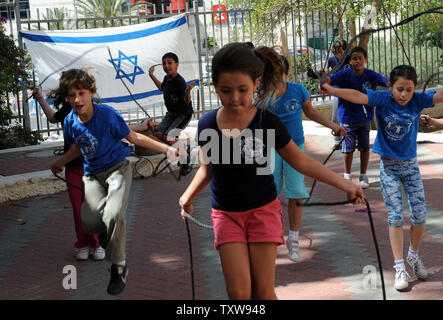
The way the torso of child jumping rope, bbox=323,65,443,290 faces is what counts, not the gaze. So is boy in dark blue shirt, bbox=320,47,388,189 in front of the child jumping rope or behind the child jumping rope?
behind

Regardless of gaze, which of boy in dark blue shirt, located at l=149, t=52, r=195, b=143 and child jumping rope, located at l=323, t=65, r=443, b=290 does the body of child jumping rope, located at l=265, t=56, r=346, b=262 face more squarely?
the child jumping rope

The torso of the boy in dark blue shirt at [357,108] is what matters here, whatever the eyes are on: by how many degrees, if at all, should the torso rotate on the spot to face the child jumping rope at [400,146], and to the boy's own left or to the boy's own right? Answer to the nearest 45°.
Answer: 0° — they already face them

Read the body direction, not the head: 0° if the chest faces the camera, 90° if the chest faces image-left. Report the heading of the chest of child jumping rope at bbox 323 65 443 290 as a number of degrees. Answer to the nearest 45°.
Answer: approximately 0°

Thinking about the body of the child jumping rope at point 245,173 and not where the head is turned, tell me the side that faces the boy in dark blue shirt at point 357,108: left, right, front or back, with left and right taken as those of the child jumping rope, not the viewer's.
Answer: back

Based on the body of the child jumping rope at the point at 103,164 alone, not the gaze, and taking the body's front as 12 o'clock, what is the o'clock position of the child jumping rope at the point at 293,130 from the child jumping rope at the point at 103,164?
the child jumping rope at the point at 293,130 is roughly at 7 o'clock from the child jumping rope at the point at 103,164.

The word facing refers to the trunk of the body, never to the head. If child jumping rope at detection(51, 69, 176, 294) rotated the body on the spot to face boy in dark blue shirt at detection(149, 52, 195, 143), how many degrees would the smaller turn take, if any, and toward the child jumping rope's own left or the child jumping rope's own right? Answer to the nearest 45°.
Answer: approximately 135° to the child jumping rope's own right

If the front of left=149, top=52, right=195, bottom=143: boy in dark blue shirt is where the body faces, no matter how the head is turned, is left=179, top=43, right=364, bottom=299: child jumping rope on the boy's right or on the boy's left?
on the boy's left

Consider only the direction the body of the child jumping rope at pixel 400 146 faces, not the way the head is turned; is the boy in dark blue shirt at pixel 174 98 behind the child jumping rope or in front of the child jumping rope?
behind

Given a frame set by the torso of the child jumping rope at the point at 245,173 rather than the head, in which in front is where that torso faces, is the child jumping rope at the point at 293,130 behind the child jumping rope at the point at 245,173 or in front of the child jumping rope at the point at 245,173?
behind

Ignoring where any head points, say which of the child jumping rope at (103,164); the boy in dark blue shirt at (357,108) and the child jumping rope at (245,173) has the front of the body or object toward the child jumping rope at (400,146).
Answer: the boy in dark blue shirt

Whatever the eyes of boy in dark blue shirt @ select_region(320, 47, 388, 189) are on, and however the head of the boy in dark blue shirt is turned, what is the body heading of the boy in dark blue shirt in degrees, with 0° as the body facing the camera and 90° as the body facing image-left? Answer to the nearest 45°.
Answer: approximately 0°
